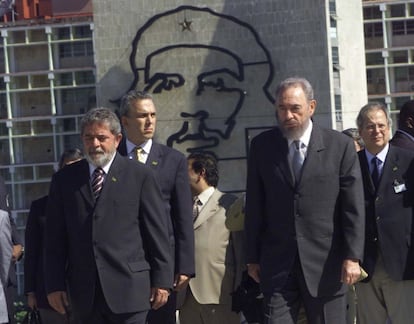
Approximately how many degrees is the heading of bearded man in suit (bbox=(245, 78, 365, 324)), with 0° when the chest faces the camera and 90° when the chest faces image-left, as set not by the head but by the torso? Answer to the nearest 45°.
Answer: approximately 0°

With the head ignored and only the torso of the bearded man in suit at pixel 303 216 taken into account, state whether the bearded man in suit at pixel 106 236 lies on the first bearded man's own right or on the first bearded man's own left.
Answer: on the first bearded man's own right

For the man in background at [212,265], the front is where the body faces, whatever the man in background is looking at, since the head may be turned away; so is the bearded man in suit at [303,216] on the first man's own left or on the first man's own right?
on the first man's own left

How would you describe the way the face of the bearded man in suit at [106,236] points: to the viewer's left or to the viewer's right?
to the viewer's left

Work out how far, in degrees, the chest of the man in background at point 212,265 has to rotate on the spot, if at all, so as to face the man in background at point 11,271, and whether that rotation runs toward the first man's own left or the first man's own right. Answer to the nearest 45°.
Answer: approximately 45° to the first man's own right

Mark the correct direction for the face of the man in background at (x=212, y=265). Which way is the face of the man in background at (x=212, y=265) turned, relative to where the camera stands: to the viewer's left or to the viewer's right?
to the viewer's left

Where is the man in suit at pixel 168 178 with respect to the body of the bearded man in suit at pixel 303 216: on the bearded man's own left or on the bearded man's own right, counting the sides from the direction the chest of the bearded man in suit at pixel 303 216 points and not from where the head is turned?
on the bearded man's own right

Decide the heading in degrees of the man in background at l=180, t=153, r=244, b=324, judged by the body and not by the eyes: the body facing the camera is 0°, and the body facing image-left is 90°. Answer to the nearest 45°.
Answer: approximately 45°
